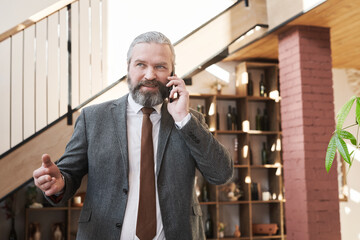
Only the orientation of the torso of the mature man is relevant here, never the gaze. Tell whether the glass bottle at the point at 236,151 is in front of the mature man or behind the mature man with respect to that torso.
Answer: behind

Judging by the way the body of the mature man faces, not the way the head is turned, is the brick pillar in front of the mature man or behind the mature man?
behind

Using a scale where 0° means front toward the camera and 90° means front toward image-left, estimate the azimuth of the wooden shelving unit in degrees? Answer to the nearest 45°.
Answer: approximately 0°

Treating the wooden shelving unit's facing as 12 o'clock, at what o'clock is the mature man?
The mature man is roughly at 12 o'clock from the wooden shelving unit.

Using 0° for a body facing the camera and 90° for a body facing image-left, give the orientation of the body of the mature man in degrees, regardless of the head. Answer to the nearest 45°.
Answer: approximately 0°

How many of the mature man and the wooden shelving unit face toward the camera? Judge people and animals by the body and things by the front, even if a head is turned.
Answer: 2

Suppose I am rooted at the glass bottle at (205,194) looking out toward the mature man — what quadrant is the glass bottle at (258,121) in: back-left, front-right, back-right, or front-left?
back-left

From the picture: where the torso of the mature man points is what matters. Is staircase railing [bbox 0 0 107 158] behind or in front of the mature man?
behind

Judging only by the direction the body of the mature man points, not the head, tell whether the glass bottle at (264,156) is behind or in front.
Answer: behind

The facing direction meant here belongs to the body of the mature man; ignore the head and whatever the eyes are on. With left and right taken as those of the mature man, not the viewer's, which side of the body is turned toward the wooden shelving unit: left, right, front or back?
back

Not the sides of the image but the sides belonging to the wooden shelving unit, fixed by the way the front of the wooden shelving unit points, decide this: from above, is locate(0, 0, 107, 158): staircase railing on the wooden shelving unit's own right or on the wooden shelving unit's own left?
on the wooden shelving unit's own right
